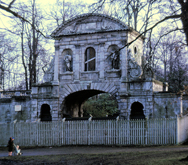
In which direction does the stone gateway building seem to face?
toward the camera
